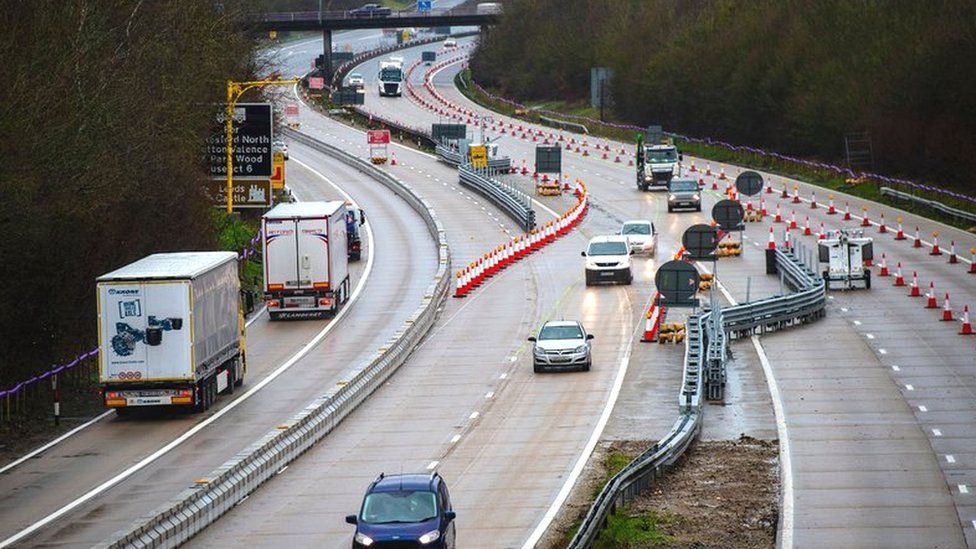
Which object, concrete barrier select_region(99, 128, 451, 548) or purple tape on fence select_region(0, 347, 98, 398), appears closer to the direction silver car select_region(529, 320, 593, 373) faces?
the concrete barrier

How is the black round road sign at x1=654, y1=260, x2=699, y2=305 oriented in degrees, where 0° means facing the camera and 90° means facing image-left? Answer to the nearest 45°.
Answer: approximately 180°

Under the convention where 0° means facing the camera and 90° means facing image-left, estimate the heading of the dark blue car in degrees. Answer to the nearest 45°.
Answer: approximately 0°

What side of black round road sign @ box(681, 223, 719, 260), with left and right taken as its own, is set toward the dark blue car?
back

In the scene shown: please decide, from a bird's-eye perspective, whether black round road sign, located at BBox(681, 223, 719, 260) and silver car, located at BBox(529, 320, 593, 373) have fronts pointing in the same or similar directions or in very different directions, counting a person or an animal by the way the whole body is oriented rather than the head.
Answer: very different directions

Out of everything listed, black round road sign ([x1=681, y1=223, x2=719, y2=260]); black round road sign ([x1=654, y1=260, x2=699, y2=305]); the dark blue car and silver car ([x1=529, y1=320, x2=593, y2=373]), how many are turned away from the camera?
2

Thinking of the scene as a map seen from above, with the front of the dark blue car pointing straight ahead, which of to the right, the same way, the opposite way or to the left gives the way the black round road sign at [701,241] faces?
the opposite way

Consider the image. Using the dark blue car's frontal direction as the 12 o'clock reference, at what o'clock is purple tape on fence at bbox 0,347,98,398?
The purple tape on fence is roughly at 5 o'clock from the dark blue car.

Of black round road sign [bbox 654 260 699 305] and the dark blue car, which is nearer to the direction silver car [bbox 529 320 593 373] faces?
the dark blue car

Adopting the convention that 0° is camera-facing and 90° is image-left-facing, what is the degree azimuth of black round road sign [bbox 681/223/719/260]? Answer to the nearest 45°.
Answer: approximately 180°
